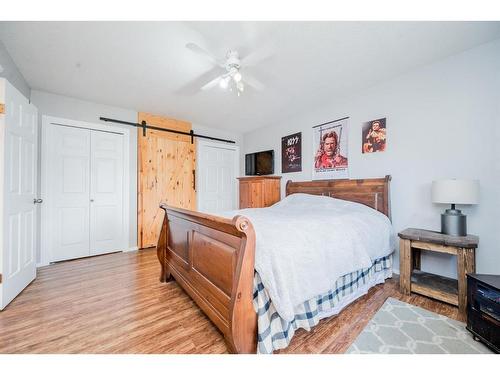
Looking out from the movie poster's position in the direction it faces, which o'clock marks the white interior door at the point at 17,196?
The white interior door is roughly at 12 o'clock from the movie poster.

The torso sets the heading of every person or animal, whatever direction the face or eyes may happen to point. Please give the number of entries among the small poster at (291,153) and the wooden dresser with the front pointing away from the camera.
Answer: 0

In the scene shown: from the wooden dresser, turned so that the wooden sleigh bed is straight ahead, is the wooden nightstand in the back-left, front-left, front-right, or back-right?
front-left

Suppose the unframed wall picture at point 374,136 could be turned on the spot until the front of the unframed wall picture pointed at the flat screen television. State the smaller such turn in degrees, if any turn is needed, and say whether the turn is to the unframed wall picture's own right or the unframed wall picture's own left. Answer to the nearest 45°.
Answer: approximately 45° to the unframed wall picture's own right

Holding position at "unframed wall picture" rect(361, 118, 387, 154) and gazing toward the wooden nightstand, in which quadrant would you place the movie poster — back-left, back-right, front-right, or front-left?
back-right

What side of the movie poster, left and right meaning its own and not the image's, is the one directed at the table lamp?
left

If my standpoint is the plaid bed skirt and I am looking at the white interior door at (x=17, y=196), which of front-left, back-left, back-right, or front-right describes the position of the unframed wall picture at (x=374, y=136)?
back-right

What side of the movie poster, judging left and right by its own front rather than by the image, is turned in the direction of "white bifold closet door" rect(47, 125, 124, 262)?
front

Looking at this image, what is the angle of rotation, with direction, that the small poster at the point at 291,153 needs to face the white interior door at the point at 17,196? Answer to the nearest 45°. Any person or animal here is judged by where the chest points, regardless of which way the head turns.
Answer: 0° — it already faces it

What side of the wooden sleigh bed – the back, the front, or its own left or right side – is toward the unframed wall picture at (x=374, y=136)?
back

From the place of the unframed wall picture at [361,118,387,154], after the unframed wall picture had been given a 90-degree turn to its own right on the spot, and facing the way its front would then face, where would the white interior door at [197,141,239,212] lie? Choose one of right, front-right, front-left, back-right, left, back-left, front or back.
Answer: front-left

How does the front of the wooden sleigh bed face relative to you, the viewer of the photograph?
facing the viewer and to the left of the viewer

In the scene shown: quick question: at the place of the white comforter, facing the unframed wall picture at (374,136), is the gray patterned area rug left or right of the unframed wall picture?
right

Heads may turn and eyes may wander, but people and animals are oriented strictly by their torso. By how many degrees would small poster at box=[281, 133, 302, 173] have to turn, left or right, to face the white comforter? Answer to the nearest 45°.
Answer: approximately 45° to its left

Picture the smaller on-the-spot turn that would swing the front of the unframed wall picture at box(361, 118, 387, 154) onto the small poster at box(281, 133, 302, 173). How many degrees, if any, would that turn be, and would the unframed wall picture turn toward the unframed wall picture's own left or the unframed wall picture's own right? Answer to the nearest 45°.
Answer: approximately 45° to the unframed wall picture's own right

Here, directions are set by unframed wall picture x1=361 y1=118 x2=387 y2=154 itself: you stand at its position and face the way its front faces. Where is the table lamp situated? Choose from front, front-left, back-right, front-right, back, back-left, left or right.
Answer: left

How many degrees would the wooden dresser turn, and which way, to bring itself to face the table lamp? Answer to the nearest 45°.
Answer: approximately 90° to its left
